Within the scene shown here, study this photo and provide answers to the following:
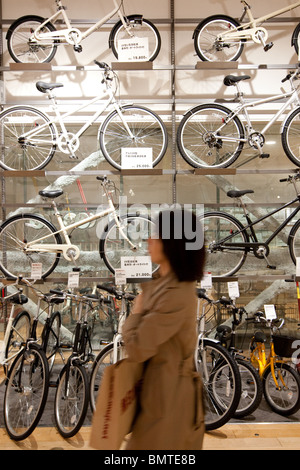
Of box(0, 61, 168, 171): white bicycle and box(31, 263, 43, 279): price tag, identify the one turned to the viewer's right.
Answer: the white bicycle

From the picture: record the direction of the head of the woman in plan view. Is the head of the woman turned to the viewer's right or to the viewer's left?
to the viewer's left

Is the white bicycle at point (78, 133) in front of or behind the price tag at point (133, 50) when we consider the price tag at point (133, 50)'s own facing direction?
behind

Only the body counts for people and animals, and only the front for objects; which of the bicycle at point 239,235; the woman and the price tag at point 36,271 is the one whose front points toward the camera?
the price tag

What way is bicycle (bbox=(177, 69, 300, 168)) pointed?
to the viewer's right

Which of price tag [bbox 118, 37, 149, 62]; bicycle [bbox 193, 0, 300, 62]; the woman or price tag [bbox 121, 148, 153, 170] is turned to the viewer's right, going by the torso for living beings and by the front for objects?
the bicycle

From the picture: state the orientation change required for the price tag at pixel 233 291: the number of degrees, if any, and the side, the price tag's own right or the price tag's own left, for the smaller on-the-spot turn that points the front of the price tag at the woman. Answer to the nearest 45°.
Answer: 0° — it already faces them

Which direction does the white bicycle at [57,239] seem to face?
to the viewer's right

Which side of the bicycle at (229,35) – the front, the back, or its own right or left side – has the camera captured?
right

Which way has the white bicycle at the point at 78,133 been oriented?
to the viewer's right

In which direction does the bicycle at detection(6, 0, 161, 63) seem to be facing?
to the viewer's right

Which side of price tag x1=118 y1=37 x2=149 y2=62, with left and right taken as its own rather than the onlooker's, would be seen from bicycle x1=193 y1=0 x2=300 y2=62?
left
